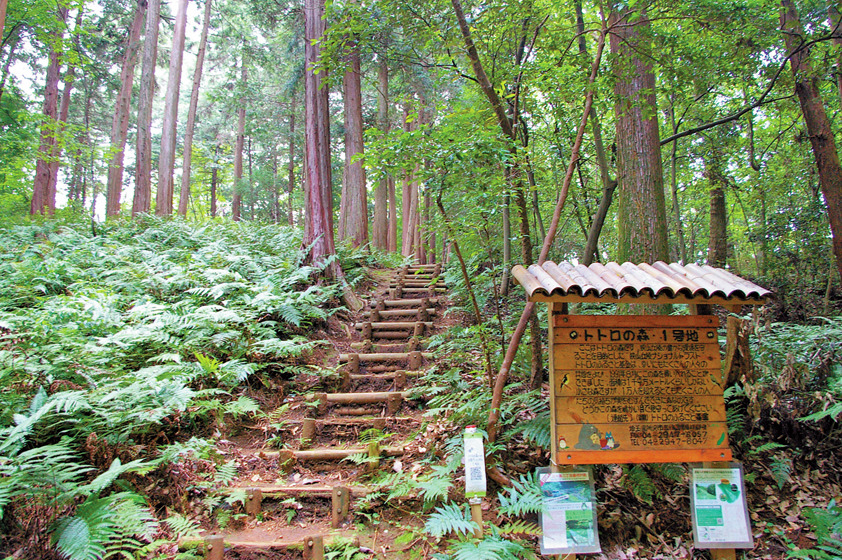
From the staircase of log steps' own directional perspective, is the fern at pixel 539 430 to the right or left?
on its left

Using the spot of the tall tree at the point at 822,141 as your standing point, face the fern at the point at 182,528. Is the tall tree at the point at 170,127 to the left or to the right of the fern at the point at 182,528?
right

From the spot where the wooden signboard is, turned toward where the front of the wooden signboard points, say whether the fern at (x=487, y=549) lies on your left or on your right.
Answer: on your right

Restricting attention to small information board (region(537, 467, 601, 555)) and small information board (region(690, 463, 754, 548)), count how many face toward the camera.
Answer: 2

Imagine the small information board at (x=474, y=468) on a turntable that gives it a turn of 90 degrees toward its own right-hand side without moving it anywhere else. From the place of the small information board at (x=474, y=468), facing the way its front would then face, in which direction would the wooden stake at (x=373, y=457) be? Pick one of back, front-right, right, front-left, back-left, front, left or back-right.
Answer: front-right

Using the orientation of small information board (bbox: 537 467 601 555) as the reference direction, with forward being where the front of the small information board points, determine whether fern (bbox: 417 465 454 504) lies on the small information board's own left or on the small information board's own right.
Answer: on the small information board's own right

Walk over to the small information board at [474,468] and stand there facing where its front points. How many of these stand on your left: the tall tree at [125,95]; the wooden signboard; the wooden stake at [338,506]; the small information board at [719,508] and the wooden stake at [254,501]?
2

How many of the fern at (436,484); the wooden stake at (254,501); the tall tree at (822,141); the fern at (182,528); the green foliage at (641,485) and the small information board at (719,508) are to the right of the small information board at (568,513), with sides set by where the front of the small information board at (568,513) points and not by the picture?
3

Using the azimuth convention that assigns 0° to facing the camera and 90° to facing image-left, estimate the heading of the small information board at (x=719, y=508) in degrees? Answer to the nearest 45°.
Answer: approximately 0°
